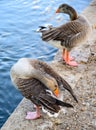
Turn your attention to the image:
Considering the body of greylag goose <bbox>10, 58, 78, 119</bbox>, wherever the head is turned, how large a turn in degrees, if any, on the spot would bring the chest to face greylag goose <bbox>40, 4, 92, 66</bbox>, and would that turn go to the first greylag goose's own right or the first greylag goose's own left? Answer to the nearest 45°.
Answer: approximately 90° to the first greylag goose's own right

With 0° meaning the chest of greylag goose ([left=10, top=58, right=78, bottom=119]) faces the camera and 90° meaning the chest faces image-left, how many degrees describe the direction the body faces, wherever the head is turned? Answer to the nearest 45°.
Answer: approximately 90°
